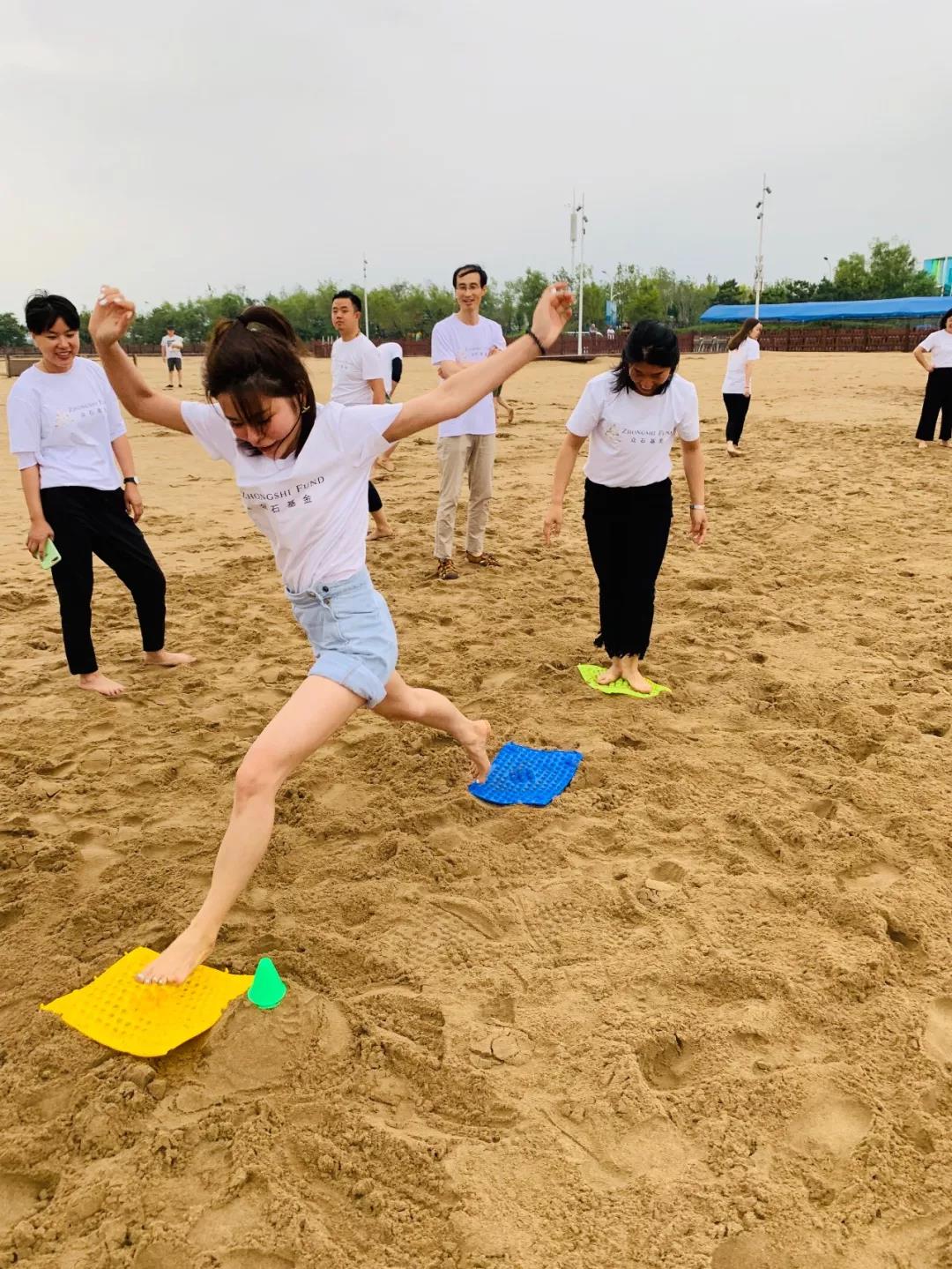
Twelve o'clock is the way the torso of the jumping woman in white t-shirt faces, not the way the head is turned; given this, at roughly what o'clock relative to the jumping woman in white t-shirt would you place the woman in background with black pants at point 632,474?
The woman in background with black pants is roughly at 6 o'clock from the jumping woman in white t-shirt.

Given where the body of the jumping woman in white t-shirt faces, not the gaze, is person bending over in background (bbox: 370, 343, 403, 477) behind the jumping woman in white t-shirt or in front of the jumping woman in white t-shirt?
behind

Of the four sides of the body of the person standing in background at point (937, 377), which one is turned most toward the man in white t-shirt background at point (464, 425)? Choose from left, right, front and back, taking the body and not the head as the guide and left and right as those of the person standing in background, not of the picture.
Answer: front

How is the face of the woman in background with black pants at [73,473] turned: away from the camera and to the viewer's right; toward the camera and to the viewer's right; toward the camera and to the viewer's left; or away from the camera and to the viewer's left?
toward the camera and to the viewer's right

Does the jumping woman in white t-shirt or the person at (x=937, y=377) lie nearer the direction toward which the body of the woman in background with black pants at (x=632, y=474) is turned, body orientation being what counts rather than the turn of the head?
the jumping woman in white t-shirt

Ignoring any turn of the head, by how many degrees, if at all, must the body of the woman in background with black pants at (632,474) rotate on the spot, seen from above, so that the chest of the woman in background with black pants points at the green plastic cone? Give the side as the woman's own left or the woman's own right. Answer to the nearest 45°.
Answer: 0° — they already face it

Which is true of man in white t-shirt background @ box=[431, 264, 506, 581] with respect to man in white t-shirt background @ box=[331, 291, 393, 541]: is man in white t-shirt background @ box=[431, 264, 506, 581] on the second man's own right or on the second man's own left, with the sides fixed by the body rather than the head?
on the second man's own left

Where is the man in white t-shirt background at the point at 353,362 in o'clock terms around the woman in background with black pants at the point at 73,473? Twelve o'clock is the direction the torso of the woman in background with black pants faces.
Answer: The man in white t-shirt background is roughly at 9 o'clock from the woman in background with black pants.

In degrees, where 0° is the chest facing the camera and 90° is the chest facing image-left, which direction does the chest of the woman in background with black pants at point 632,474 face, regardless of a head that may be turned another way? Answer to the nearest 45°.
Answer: approximately 0°

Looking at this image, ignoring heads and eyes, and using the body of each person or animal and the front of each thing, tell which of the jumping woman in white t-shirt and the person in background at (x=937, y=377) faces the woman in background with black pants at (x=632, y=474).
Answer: the person in background
